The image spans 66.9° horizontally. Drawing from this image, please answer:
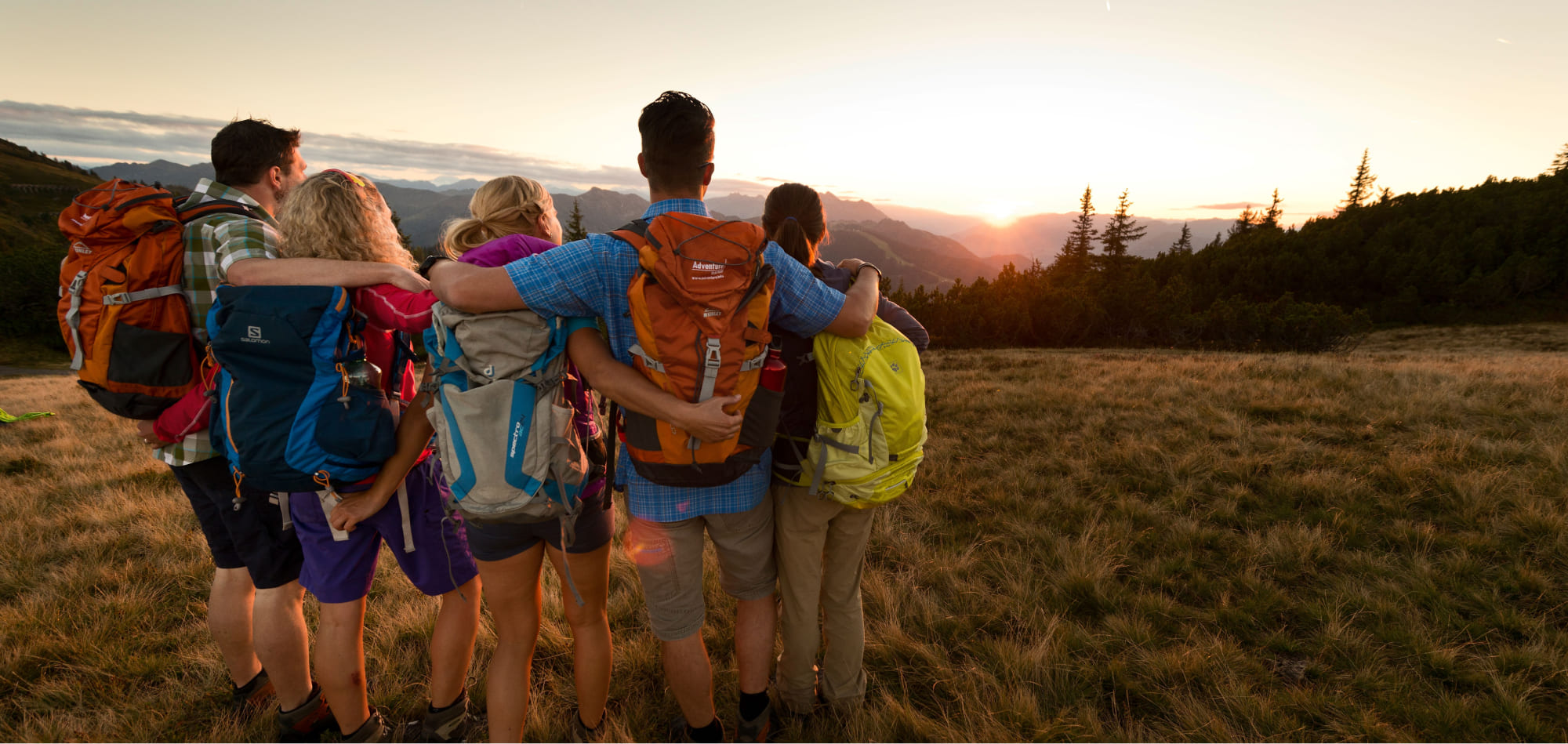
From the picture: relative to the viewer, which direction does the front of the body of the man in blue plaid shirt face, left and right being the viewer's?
facing away from the viewer

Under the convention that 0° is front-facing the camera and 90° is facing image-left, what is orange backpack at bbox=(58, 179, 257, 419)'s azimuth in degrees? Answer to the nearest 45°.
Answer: approximately 45°

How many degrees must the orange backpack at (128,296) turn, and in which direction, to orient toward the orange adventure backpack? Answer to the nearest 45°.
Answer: approximately 90° to its left

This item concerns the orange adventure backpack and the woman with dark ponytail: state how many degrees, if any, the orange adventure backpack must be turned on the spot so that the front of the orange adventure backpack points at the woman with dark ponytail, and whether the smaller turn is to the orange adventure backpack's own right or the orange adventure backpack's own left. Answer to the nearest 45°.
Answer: approximately 135° to the orange adventure backpack's own left

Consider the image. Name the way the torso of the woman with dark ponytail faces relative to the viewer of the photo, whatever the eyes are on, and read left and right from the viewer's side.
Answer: facing away from the viewer

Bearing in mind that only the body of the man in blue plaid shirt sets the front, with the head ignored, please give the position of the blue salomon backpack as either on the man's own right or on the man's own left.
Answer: on the man's own left

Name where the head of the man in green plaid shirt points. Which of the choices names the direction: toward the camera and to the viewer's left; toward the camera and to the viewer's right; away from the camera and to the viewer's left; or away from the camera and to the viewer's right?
away from the camera and to the viewer's right

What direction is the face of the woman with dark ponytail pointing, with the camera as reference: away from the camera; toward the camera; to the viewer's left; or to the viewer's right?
away from the camera

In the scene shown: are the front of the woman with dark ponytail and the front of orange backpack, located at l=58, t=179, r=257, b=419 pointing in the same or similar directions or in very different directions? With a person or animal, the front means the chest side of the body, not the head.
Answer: very different directions
